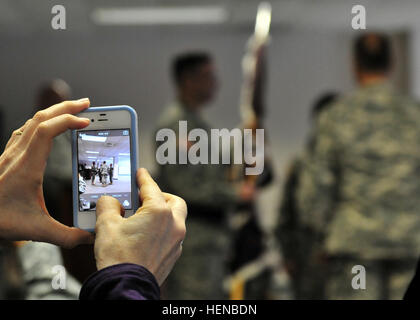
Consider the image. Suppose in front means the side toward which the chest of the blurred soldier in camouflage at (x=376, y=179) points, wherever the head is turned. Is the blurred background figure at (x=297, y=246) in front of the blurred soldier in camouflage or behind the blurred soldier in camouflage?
in front

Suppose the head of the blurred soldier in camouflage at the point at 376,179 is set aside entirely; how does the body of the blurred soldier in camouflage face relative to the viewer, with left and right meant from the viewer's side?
facing away from the viewer

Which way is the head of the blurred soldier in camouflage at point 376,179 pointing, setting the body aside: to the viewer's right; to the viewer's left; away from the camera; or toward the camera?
away from the camera
